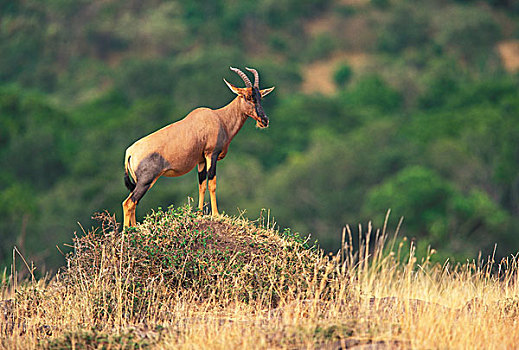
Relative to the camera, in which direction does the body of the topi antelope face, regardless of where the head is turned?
to the viewer's right
